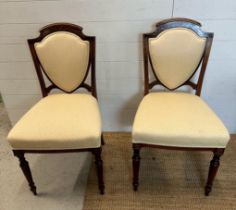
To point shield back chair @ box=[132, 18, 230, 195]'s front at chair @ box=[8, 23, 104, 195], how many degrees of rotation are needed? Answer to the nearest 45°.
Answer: approximately 90° to its right

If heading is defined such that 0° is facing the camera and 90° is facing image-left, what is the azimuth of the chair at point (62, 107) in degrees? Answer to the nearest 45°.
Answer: approximately 0°

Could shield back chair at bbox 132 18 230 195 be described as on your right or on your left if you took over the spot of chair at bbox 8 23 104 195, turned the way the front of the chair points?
on your left

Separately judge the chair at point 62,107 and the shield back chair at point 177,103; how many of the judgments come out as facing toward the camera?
2

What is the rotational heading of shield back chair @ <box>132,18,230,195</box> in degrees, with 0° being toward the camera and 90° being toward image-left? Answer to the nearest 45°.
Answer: approximately 0°
